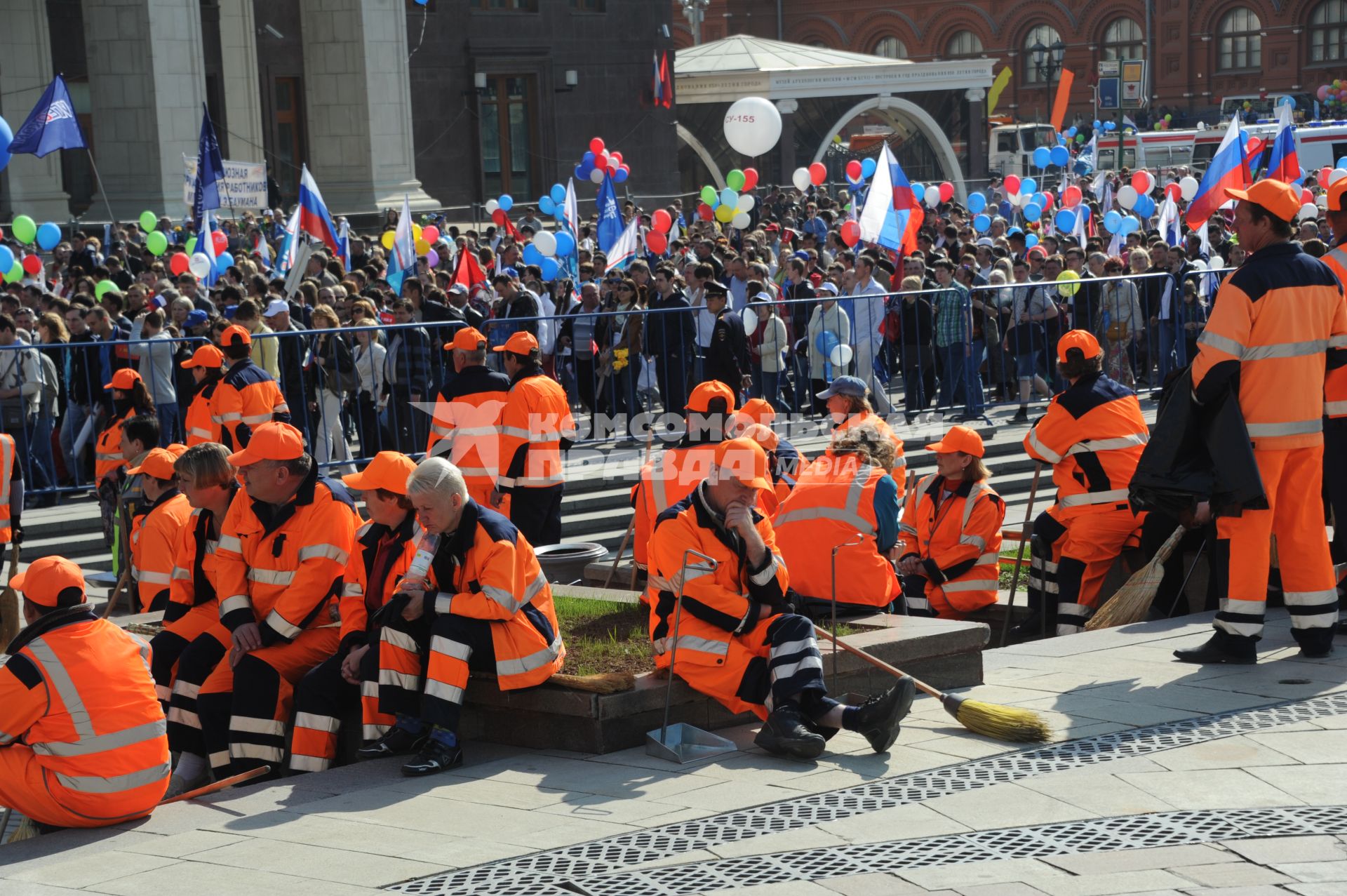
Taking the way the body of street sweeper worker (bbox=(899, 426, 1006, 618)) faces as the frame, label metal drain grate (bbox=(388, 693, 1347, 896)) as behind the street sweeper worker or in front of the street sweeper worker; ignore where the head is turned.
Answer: in front

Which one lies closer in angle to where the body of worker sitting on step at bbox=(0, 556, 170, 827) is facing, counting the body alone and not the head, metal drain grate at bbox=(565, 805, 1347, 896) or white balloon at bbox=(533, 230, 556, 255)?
the white balloon

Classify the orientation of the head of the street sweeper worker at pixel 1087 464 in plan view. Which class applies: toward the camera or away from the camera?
away from the camera

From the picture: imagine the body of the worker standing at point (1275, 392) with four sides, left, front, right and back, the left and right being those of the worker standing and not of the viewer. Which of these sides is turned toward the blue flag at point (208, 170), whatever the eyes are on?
front

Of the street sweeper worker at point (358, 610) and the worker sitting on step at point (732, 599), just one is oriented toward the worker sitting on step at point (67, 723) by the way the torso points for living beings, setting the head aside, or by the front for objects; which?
the street sweeper worker

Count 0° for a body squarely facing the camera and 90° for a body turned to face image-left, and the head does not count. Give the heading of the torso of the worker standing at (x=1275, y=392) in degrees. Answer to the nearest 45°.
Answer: approximately 135°

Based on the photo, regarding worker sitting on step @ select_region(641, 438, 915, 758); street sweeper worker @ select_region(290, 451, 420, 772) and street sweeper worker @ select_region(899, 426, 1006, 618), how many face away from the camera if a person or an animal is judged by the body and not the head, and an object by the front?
0

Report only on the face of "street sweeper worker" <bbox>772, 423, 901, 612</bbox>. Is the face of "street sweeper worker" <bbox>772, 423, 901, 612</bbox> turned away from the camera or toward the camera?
away from the camera

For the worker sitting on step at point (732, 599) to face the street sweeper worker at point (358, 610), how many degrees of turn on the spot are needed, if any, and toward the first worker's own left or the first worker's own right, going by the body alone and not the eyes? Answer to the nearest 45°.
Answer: approximately 135° to the first worker's own right

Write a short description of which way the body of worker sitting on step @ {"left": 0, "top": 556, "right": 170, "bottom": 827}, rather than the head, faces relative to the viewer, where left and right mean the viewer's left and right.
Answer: facing away from the viewer and to the left of the viewer

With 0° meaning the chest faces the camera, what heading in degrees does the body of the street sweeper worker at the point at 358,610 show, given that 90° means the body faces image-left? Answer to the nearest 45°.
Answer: approximately 45°

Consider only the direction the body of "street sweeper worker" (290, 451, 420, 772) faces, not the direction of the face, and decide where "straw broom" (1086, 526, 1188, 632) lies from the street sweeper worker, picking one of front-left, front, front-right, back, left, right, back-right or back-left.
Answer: back-left

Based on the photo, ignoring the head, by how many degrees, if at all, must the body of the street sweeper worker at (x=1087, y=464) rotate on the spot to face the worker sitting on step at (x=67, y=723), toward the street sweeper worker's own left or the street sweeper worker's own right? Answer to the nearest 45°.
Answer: approximately 90° to the street sweeper worker's own left

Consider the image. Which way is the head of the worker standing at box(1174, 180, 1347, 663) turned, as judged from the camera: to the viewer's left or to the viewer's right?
to the viewer's left

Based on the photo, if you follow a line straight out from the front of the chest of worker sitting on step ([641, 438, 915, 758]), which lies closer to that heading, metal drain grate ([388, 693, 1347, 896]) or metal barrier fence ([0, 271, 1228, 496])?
the metal drain grate

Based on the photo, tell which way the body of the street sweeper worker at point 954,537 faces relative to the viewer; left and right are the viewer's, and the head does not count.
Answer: facing the viewer and to the left of the viewer

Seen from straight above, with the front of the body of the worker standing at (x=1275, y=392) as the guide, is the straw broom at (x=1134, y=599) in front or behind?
in front

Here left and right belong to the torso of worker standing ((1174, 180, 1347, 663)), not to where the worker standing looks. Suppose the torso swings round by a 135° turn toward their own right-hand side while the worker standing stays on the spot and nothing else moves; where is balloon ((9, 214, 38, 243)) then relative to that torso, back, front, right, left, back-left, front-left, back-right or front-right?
back-left
